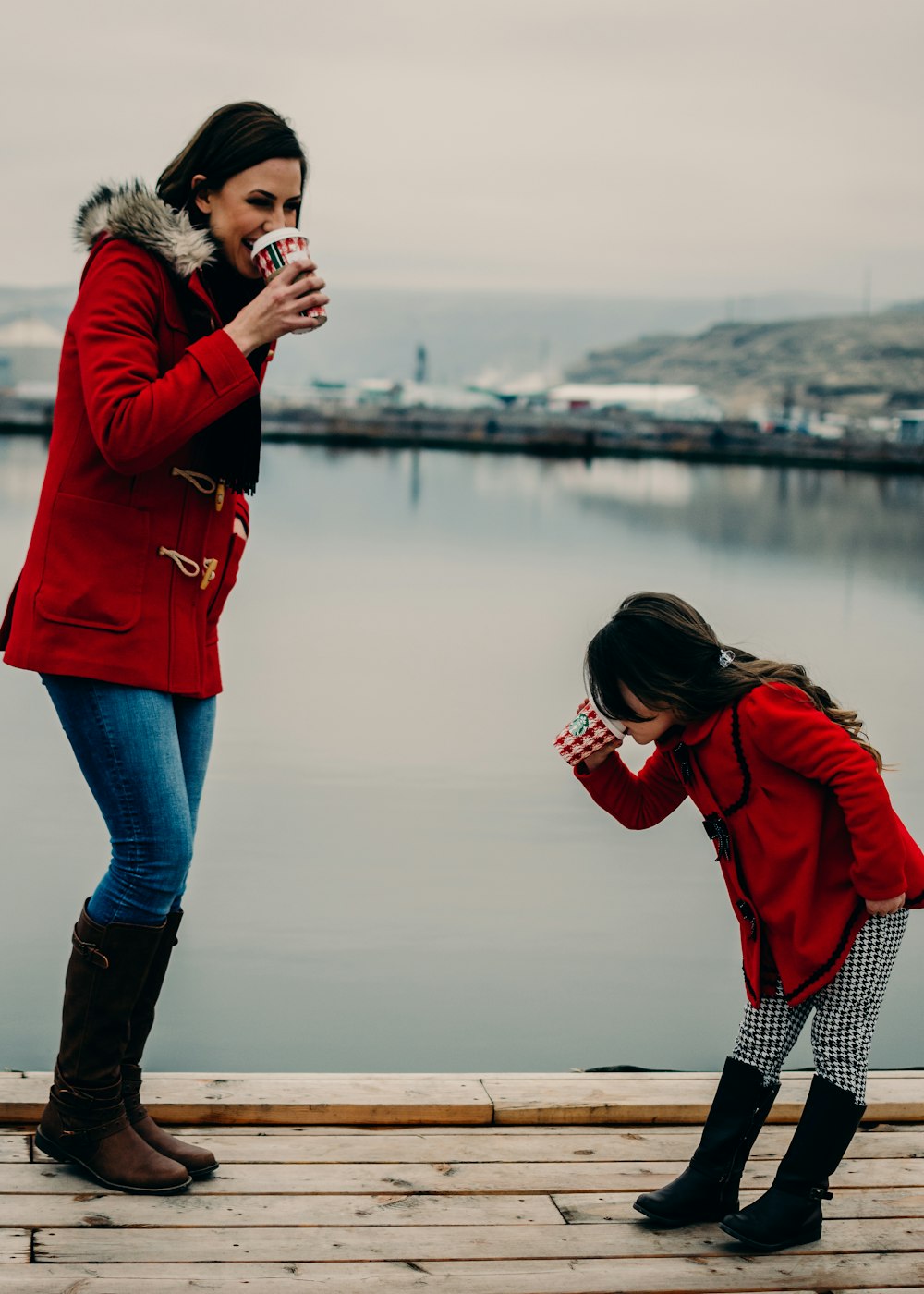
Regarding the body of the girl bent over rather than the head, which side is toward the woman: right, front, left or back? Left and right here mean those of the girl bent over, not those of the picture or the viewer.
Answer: front

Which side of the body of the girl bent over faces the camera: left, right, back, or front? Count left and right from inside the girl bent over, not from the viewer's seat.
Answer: left
